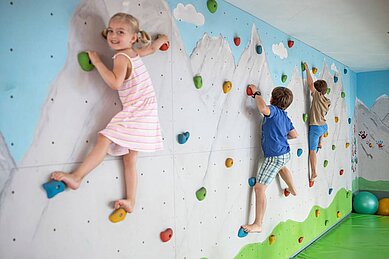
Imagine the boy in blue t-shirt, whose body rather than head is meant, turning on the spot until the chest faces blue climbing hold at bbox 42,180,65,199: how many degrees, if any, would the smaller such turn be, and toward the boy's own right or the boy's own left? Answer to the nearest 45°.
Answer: approximately 90° to the boy's own left

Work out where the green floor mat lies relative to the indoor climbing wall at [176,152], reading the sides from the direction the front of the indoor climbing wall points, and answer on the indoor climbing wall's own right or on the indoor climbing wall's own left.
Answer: on the indoor climbing wall's own left

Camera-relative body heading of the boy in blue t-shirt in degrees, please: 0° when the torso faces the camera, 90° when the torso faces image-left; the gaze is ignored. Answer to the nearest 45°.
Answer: approximately 135°

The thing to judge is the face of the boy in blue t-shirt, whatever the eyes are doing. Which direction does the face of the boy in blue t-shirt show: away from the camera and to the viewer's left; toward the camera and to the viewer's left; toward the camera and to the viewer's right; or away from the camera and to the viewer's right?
away from the camera and to the viewer's left

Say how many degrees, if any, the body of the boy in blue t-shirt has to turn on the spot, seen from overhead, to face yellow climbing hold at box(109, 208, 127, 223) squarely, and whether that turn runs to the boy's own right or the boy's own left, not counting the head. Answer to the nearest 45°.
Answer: approximately 90° to the boy's own left
